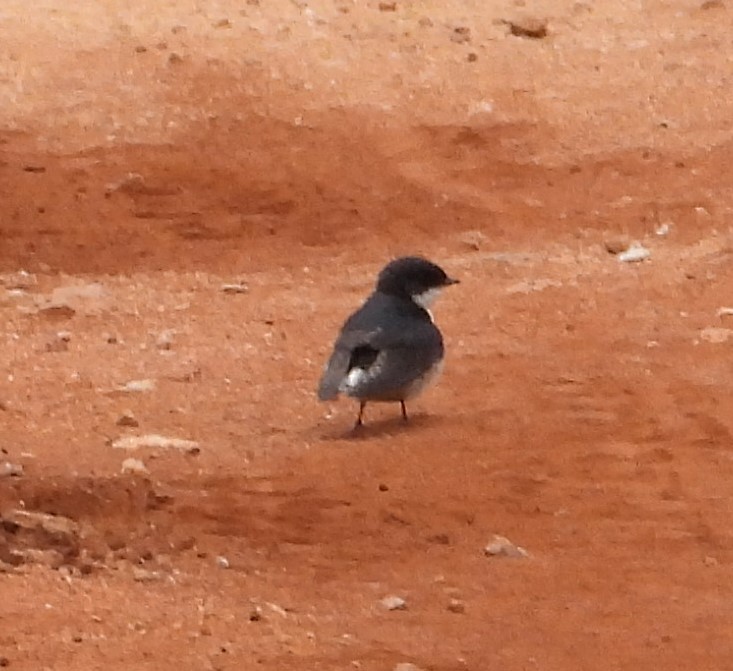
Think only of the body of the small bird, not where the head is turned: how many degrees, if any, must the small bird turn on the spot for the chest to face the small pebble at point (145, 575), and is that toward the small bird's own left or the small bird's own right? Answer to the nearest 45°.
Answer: approximately 135° to the small bird's own right

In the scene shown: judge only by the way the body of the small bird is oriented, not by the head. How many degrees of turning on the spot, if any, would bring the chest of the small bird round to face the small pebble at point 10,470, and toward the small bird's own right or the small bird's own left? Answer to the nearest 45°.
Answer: approximately 180°

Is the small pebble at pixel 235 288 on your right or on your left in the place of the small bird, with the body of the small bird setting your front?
on your left

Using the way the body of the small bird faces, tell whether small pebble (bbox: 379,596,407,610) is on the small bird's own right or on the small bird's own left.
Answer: on the small bird's own right

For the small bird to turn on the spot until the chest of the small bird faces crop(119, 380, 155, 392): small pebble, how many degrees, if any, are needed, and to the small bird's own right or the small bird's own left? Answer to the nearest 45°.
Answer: approximately 90° to the small bird's own left

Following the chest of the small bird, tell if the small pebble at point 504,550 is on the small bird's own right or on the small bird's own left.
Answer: on the small bird's own right

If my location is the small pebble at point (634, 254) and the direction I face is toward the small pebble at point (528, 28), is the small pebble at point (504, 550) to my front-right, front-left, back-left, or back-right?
back-left

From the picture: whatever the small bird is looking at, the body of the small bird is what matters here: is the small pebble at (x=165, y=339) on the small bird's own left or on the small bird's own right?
on the small bird's own left

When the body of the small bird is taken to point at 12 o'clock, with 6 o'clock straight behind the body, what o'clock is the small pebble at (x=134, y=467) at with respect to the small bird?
The small pebble is roughly at 6 o'clock from the small bird.

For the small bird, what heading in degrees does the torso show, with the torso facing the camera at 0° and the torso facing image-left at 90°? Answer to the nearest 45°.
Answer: approximately 225°

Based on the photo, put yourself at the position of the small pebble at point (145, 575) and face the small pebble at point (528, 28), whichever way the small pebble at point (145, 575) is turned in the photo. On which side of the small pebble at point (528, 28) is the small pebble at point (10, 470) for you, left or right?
left

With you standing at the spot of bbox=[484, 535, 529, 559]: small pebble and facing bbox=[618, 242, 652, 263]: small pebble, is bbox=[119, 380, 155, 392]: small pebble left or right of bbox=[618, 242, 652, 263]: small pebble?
left
